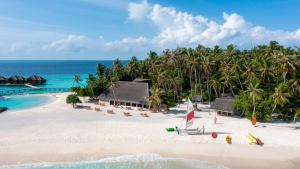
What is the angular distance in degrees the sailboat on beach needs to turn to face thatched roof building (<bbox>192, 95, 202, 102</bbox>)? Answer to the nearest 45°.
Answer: approximately 90° to its right

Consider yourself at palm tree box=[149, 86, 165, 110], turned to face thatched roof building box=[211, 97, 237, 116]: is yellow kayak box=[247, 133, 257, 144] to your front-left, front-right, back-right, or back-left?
front-right

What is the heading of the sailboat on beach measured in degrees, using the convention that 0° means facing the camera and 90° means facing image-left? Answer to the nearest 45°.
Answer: approximately 90°

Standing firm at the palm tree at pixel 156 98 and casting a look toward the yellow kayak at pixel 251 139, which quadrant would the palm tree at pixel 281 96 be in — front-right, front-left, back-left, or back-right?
front-left

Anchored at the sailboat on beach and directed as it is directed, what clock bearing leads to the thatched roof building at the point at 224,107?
The thatched roof building is roughly at 4 o'clock from the sailboat on beach.

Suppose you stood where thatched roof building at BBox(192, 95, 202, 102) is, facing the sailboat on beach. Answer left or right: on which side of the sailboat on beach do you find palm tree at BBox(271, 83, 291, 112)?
left

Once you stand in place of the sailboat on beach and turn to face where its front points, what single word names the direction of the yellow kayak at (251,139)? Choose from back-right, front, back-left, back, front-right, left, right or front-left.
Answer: back

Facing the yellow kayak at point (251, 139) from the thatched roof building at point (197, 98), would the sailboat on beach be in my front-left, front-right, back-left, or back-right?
front-right

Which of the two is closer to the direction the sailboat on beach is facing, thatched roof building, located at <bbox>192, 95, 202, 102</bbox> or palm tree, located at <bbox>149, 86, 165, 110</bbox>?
the palm tree

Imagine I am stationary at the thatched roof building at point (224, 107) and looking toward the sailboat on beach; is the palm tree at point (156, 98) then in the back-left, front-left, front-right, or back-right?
front-right

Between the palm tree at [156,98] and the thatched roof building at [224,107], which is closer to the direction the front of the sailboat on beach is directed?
the palm tree

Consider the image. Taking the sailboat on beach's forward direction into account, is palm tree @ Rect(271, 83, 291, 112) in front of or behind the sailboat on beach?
behind
